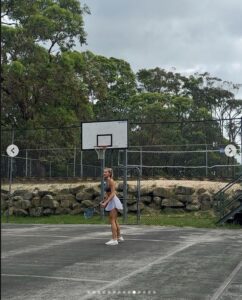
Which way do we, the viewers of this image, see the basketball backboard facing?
facing the viewer

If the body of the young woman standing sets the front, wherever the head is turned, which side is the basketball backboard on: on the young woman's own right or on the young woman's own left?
on the young woman's own right

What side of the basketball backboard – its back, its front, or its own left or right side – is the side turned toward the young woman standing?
front
